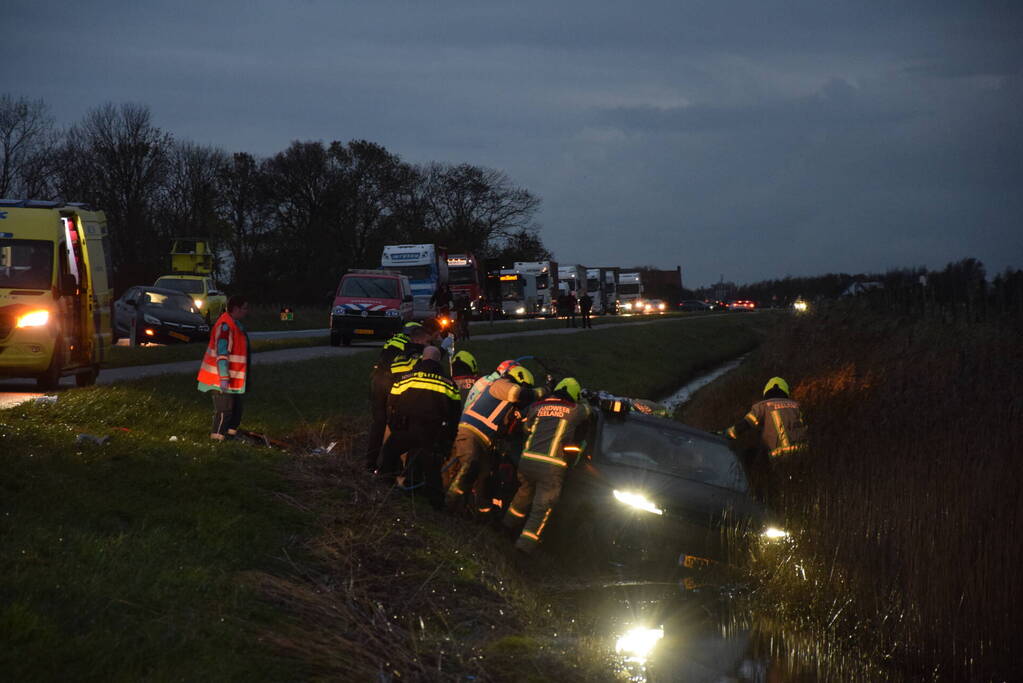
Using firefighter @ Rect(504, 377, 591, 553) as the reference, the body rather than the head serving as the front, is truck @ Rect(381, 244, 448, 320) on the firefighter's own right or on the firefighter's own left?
on the firefighter's own left

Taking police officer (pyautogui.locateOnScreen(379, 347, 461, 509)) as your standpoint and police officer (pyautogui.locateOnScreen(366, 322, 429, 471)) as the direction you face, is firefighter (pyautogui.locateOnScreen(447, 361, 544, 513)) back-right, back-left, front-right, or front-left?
back-right

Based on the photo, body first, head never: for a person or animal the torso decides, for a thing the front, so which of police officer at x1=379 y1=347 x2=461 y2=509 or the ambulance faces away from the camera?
the police officer

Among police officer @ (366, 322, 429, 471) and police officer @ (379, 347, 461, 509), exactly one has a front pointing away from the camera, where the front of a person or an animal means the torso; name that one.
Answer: police officer @ (379, 347, 461, 509)

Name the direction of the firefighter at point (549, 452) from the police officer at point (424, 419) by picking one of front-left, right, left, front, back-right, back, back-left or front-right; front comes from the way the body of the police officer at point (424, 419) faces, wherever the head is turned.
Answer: back-right

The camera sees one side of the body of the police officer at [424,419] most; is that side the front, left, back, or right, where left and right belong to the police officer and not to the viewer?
back

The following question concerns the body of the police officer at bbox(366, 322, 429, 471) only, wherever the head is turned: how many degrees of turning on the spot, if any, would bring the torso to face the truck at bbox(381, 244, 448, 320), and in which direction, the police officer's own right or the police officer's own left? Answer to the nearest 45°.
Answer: approximately 90° to the police officer's own left

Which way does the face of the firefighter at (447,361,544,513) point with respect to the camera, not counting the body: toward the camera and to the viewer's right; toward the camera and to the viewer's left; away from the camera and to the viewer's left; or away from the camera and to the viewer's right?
away from the camera and to the viewer's right

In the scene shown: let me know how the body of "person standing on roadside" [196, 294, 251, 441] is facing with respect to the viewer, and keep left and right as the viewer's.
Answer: facing to the right of the viewer

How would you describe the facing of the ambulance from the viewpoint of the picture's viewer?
facing the viewer and to the left of the viewer

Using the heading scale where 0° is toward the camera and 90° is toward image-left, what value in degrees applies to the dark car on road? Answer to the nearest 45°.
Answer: approximately 315°
